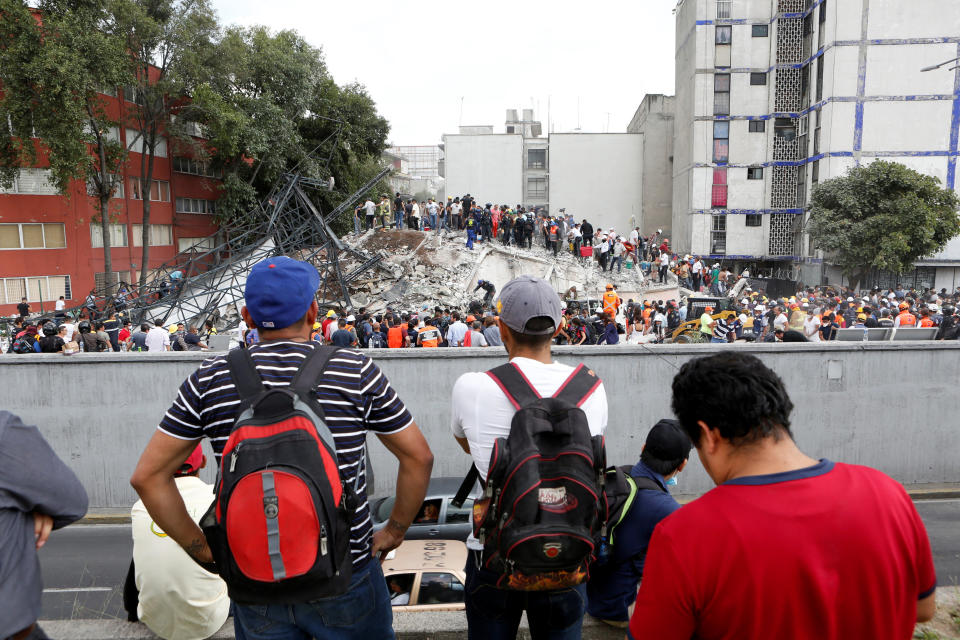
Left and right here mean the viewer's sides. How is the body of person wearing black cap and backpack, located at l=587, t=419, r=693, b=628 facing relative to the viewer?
facing away from the viewer and to the right of the viewer

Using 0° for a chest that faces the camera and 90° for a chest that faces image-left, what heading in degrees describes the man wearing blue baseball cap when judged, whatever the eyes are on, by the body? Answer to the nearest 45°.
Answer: approximately 180°

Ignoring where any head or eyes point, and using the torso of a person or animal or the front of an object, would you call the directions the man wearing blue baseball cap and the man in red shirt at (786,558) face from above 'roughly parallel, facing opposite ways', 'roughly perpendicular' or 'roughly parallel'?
roughly parallel

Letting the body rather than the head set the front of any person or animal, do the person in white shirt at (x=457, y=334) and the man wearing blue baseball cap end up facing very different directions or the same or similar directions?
same or similar directions

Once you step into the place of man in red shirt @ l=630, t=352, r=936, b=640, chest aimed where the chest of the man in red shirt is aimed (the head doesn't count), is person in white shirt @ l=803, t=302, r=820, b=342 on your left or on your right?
on your right

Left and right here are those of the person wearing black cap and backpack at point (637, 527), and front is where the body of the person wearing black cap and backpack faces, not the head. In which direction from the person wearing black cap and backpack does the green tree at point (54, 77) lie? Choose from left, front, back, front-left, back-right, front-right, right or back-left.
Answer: left

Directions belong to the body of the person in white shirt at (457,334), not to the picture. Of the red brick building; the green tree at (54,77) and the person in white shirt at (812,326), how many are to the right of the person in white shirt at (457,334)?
1

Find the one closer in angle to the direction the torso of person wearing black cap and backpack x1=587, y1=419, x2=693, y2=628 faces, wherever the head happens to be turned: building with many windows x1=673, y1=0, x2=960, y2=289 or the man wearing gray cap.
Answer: the building with many windows

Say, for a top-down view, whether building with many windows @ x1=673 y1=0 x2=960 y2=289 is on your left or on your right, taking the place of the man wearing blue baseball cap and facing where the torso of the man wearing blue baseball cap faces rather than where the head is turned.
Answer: on your right

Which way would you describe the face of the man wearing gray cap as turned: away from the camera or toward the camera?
away from the camera

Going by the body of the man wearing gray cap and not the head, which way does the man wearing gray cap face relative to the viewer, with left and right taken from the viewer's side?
facing away from the viewer

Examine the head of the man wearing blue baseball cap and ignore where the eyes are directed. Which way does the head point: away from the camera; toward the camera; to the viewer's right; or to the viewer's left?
away from the camera

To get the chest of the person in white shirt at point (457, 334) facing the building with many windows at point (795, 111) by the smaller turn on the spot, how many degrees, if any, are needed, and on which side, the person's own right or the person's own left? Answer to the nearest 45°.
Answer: approximately 45° to the person's own right

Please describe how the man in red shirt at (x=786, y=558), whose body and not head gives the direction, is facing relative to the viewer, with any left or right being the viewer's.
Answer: facing away from the viewer and to the left of the viewer

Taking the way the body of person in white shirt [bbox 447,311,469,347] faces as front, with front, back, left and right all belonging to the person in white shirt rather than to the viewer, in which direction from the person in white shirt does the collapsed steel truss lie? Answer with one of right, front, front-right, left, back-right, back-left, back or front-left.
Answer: front-left

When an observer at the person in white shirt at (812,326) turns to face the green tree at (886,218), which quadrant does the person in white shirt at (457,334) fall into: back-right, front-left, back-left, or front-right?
back-left

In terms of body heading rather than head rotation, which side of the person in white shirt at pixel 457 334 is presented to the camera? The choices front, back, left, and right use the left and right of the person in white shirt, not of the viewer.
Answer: back
